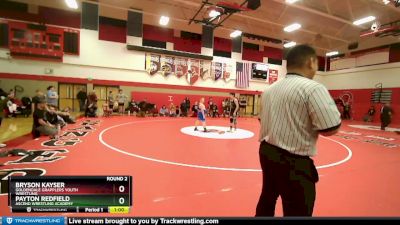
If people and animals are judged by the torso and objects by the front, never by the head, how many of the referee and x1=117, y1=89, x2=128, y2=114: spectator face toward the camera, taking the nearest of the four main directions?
1

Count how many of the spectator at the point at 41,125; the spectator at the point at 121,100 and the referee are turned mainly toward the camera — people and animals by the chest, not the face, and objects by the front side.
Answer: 1

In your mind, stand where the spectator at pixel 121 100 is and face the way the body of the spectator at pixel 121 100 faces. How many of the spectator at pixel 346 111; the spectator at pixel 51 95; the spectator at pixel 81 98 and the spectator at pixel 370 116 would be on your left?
2

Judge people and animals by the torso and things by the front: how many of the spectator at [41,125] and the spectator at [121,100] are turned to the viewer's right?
1

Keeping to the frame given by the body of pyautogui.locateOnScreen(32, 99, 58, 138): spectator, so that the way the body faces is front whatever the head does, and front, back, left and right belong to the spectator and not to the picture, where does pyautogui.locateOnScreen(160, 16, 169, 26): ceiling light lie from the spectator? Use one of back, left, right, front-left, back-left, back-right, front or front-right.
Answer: front-left

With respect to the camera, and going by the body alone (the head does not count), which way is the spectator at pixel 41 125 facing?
to the viewer's right

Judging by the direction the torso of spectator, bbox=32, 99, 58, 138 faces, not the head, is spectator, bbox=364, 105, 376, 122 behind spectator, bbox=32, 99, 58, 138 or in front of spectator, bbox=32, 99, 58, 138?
in front

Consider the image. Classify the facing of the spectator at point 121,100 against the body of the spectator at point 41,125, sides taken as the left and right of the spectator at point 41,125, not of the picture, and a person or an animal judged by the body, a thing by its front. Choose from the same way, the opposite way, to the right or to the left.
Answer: to the right

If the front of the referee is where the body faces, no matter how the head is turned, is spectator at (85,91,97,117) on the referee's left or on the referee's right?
on the referee's left

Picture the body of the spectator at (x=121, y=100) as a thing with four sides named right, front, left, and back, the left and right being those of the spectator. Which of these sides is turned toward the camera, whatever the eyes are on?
front

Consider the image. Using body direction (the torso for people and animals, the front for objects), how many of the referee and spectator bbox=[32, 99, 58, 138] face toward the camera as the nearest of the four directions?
0
